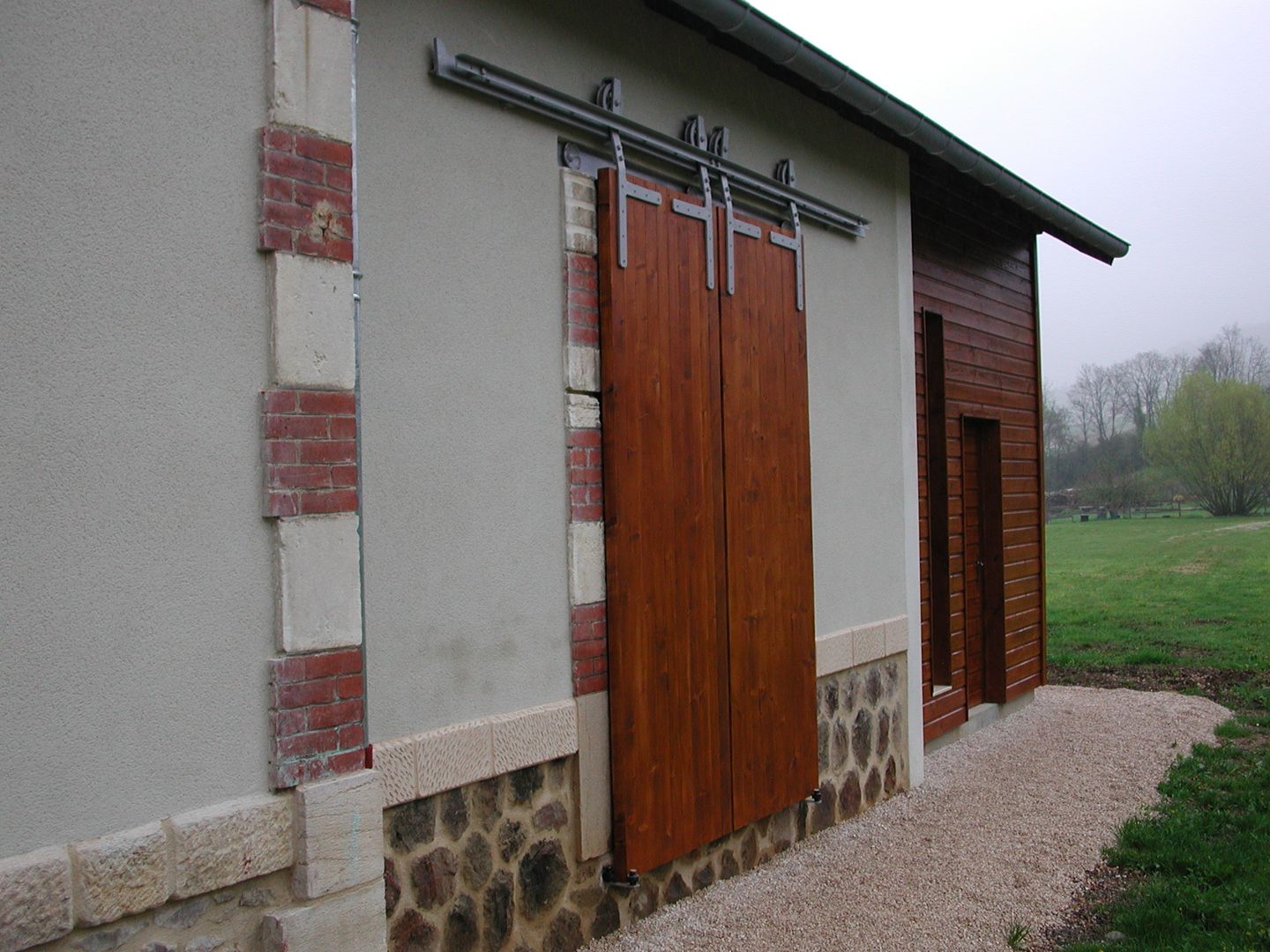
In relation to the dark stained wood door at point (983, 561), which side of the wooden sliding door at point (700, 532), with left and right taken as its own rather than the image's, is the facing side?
left

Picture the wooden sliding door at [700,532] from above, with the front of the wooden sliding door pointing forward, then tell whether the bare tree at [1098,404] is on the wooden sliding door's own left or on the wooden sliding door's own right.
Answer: on the wooden sliding door's own left

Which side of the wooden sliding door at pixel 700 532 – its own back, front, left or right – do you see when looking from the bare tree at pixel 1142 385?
left

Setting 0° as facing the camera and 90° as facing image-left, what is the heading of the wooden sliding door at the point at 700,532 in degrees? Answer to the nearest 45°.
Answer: approximately 315°
